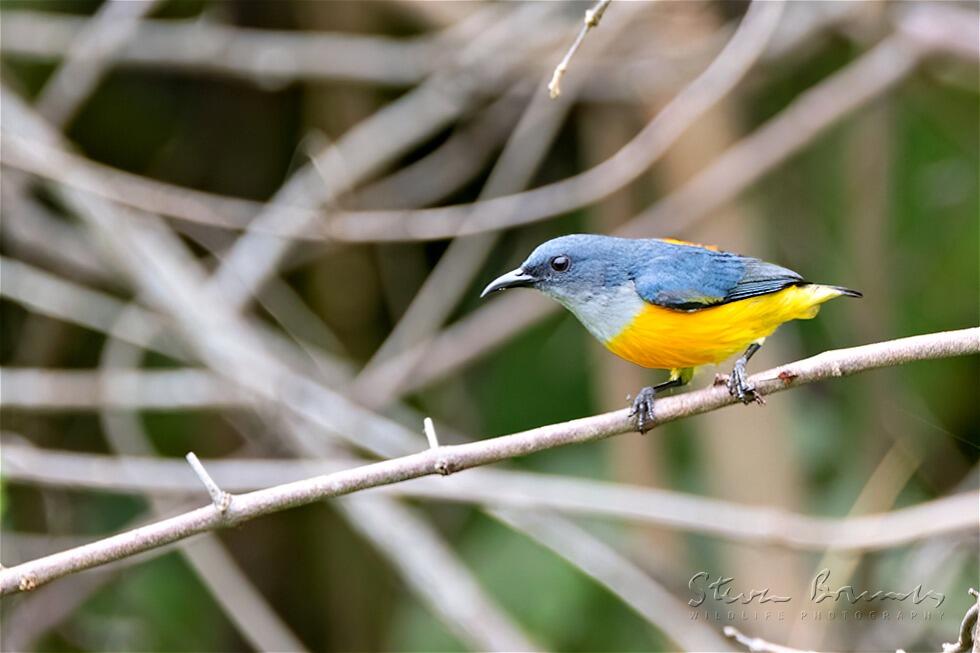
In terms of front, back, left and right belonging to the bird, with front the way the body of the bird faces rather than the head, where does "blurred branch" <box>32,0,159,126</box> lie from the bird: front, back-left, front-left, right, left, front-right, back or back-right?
front-right

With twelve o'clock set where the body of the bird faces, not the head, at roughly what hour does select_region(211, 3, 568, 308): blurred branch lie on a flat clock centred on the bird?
The blurred branch is roughly at 2 o'clock from the bird.

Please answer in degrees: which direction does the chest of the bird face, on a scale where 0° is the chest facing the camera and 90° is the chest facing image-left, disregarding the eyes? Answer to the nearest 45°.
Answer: approximately 90°

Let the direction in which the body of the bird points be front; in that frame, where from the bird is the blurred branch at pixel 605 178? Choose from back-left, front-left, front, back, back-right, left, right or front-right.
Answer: right
